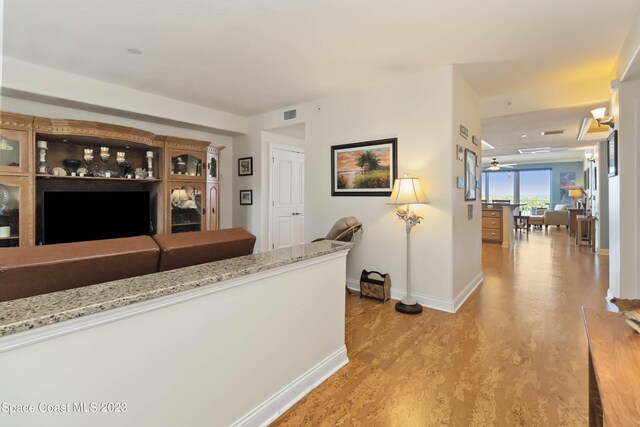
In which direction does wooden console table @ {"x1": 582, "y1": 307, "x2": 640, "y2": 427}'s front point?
to the viewer's left

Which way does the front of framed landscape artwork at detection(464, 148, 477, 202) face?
to the viewer's right

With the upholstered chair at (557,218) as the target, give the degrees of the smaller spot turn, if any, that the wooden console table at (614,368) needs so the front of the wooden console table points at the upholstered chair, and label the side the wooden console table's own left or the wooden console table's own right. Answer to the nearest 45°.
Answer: approximately 90° to the wooden console table's own right

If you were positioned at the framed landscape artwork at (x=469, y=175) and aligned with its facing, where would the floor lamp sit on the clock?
The floor lamp is roughly at 4 o'clock from the framed landscape artwork.

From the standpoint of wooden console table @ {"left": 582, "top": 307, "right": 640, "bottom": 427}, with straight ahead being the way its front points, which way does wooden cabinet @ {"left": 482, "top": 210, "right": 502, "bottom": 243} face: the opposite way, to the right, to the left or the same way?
to the left

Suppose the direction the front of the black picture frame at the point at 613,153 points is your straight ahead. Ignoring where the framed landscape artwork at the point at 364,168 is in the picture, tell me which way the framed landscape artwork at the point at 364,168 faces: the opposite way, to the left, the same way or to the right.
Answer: to the left

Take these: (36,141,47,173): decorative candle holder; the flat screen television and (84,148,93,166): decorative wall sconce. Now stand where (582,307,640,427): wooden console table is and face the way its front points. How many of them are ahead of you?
3

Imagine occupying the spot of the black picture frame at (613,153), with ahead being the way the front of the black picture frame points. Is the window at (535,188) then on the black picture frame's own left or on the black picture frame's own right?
on the black picture frame's own right

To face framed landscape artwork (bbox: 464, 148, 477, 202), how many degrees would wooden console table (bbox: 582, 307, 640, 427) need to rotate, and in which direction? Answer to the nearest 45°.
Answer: approximately 45° to its right
